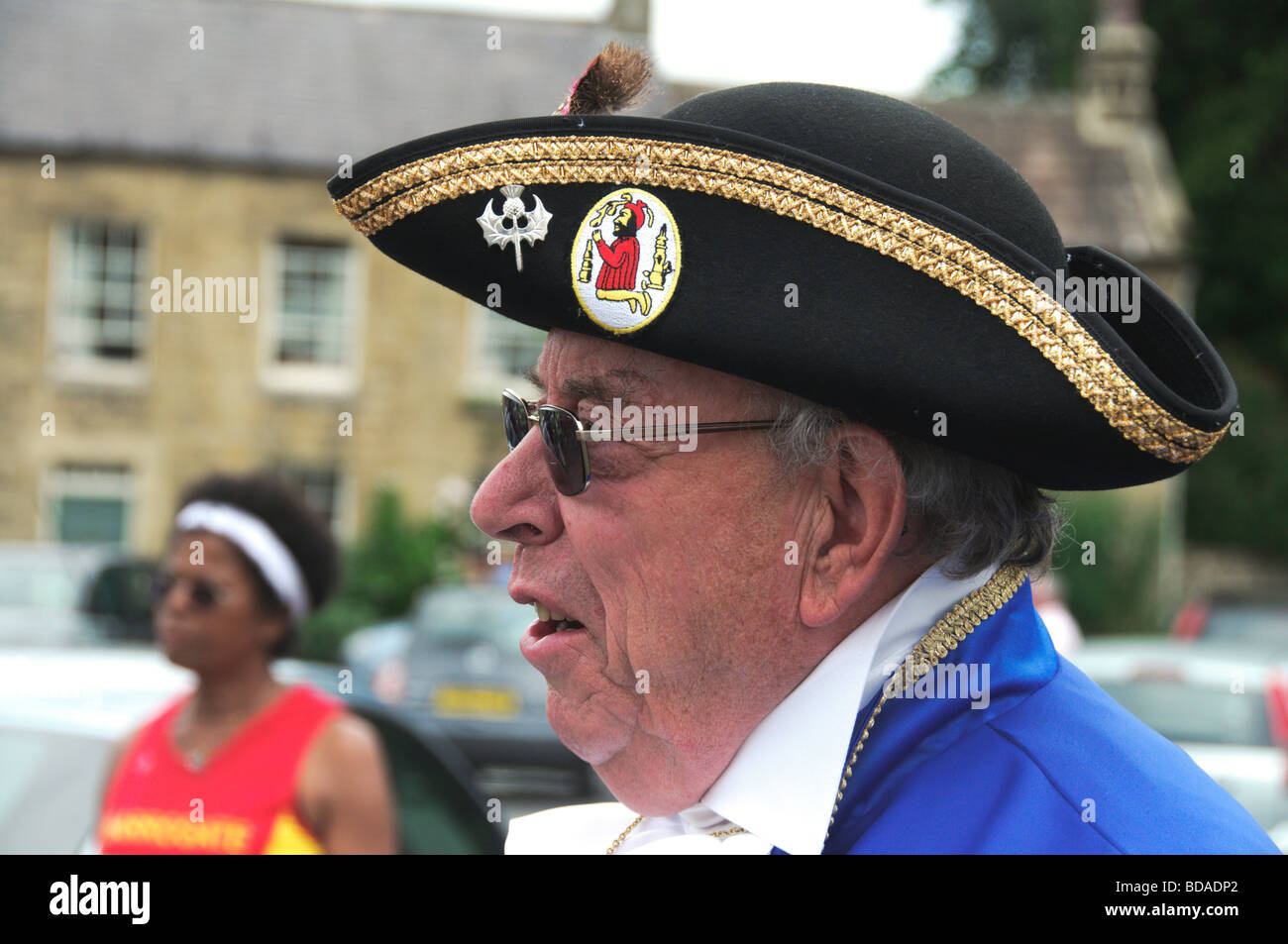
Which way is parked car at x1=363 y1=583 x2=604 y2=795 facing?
away from the camera

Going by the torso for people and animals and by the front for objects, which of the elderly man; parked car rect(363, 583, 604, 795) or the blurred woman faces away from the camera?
the parked car

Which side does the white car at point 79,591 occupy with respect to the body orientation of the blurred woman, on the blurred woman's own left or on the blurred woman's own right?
on the blurred woman's own right

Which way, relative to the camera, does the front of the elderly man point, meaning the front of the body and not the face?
to the viewer's left

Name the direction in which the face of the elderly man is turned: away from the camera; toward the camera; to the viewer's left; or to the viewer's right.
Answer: to the viewer's left

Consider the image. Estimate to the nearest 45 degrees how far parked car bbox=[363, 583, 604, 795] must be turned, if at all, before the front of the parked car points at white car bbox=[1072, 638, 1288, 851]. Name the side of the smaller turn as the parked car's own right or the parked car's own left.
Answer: approximately 135° to the parked car's own right

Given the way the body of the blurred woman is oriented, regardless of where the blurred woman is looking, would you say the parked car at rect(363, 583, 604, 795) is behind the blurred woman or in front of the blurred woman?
behind

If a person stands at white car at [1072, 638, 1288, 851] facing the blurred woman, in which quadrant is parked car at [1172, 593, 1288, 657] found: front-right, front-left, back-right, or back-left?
back-right

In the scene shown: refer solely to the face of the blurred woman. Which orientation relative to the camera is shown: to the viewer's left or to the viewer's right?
to the viewer's left

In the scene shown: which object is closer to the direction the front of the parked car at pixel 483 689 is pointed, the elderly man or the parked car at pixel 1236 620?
the parked car

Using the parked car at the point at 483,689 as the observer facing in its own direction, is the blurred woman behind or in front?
behind

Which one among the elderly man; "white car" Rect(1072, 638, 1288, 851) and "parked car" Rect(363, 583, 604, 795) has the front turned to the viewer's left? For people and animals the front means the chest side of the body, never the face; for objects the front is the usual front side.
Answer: the elderly man
